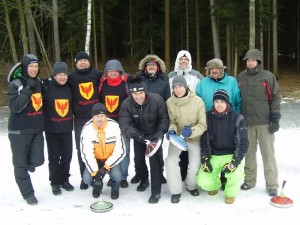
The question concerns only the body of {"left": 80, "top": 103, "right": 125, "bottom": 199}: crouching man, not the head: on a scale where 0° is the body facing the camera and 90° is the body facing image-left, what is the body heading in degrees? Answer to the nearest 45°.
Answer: approximately 0°

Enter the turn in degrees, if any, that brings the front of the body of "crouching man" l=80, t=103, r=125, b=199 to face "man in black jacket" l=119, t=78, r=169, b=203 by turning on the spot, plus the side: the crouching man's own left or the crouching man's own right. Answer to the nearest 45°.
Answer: approximately 90° to the crouching man's own left
